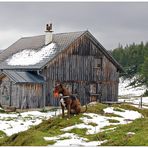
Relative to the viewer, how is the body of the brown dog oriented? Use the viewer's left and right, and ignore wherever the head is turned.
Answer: facing the viewer and to the left of the viewer

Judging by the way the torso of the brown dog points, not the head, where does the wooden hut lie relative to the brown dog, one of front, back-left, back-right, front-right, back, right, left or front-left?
back-right
